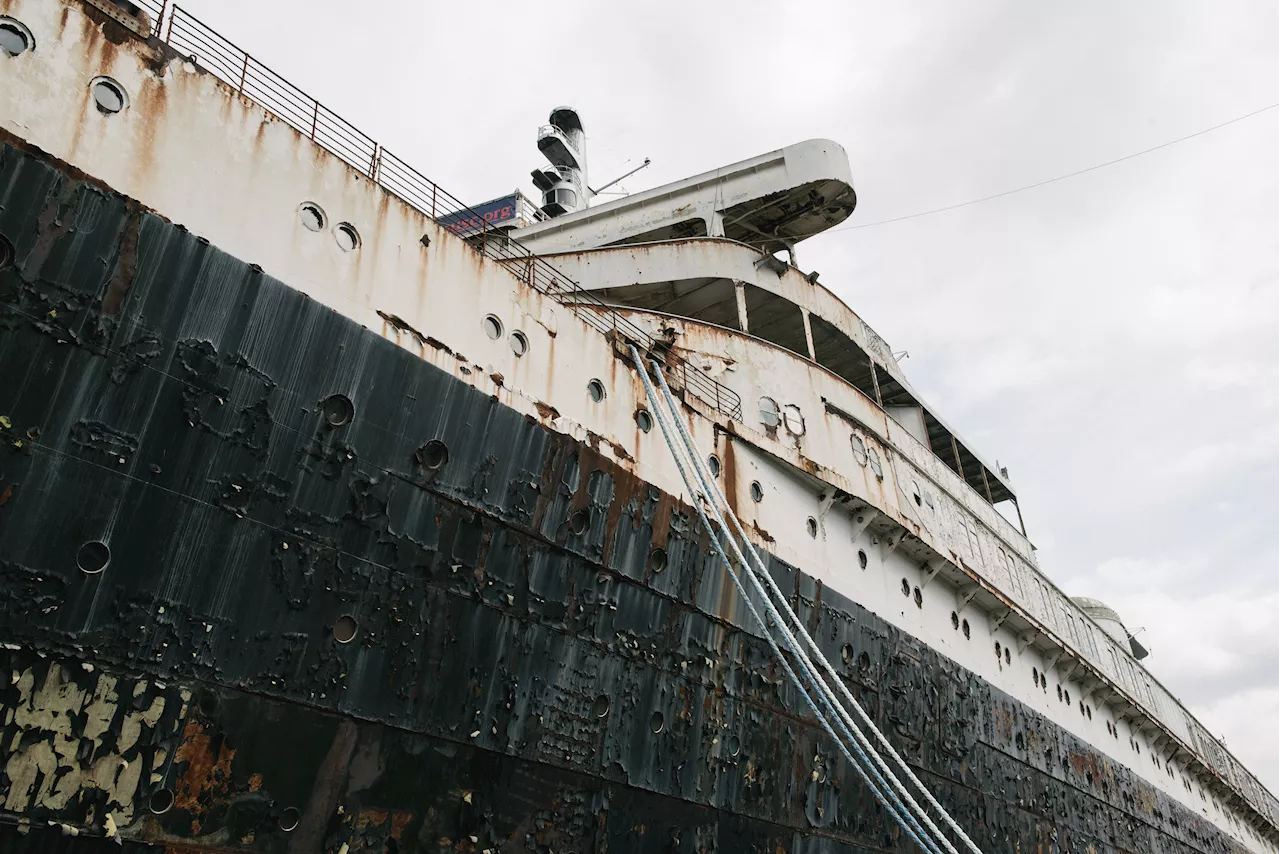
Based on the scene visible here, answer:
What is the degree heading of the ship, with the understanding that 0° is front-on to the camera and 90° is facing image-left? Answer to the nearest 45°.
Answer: approximately 45°
